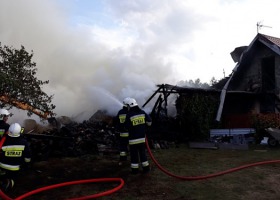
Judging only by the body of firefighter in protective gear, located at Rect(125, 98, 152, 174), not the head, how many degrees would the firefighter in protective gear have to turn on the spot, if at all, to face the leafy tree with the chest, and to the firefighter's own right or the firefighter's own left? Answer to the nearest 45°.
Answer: approximately 90° to the firefighter's own left

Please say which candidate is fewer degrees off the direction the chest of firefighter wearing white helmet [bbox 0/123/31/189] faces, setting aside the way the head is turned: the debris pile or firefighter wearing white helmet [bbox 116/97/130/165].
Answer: the debris pile

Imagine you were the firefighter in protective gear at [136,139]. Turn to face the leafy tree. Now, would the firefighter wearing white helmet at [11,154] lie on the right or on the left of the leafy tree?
left

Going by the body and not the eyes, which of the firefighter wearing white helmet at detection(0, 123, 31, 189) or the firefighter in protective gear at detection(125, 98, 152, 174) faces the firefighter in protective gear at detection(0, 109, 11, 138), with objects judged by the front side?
the firefighter wearing white helmet

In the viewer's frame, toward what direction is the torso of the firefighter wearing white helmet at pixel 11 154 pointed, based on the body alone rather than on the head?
away from the camera

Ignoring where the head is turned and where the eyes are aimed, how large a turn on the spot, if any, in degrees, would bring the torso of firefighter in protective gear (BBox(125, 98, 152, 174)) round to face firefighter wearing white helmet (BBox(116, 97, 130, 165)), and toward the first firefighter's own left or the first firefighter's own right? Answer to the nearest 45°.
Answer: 0° — they already face them

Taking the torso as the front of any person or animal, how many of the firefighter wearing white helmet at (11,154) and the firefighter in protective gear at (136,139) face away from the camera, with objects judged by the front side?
2

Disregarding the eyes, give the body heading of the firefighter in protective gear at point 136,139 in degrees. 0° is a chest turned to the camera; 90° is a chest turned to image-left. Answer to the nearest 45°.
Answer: approximately 180°

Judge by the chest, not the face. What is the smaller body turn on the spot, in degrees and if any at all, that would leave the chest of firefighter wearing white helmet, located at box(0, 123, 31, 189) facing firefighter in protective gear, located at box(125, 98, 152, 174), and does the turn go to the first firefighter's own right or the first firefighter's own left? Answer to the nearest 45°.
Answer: approximately 90° to the first firefighter's own right

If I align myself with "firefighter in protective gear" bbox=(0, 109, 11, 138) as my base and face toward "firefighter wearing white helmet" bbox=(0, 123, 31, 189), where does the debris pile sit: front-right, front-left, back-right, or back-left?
back-left

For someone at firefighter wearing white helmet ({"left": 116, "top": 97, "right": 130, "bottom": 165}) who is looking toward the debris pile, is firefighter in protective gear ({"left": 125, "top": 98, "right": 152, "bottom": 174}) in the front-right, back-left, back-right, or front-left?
back-left
